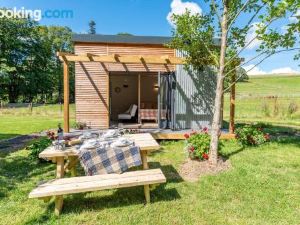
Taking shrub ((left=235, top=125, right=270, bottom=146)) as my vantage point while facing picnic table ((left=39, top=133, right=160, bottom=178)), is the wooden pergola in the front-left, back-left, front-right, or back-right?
front-right

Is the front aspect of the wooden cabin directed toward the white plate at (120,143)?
yes

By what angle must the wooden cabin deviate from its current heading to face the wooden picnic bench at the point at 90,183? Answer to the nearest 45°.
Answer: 0° — it already faces it

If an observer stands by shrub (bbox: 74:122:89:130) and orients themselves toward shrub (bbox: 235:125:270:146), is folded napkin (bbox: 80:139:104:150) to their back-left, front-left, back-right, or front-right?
front-right

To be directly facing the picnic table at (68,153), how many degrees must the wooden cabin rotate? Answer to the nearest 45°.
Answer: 0° — it already faces it

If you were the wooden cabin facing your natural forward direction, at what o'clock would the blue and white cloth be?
The blue and white cloth is roughly at 12 o'clock from the wooden cabin.

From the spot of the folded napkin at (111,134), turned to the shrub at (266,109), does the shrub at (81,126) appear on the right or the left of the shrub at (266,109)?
left

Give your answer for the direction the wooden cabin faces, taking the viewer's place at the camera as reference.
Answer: facing the viewer

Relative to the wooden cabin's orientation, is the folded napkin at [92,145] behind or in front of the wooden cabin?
in front

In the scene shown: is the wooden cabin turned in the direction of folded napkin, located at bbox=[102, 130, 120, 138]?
yes
